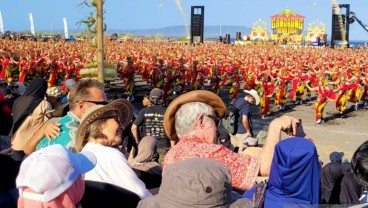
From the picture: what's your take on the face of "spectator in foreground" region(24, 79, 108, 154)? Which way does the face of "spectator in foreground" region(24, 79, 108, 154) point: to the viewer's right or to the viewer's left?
to the viewer's right

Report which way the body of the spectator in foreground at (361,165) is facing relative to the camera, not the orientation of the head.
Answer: away from the camera

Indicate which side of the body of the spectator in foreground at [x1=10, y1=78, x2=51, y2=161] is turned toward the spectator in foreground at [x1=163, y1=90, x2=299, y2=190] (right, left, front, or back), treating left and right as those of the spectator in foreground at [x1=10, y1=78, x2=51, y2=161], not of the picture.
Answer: right

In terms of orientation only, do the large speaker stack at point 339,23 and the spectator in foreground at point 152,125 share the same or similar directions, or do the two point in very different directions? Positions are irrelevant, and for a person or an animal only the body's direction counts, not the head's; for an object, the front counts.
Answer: very different directions

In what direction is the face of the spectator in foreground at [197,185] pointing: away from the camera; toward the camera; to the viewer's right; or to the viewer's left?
away from the camera

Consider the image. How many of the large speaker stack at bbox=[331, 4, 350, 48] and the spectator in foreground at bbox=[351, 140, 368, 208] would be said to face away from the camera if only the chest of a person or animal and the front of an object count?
1

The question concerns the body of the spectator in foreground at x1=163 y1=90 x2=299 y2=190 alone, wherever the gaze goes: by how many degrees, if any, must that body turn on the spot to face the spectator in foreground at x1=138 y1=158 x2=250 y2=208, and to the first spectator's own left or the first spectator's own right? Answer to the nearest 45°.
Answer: approximately 135° to the first spectator's own right

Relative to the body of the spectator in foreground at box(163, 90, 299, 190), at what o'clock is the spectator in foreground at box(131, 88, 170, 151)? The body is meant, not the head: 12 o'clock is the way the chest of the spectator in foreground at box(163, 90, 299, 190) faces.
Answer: the spectator in foreground at box(131, 88, 170, 151) is roughly at 10 o'clock from the spectator in foreground at box(163, 90, 299, 190).

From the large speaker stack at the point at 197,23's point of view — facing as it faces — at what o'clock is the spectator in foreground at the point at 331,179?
The spectator in foreground is roughly at 12 o'clock from the large speaker stack.
